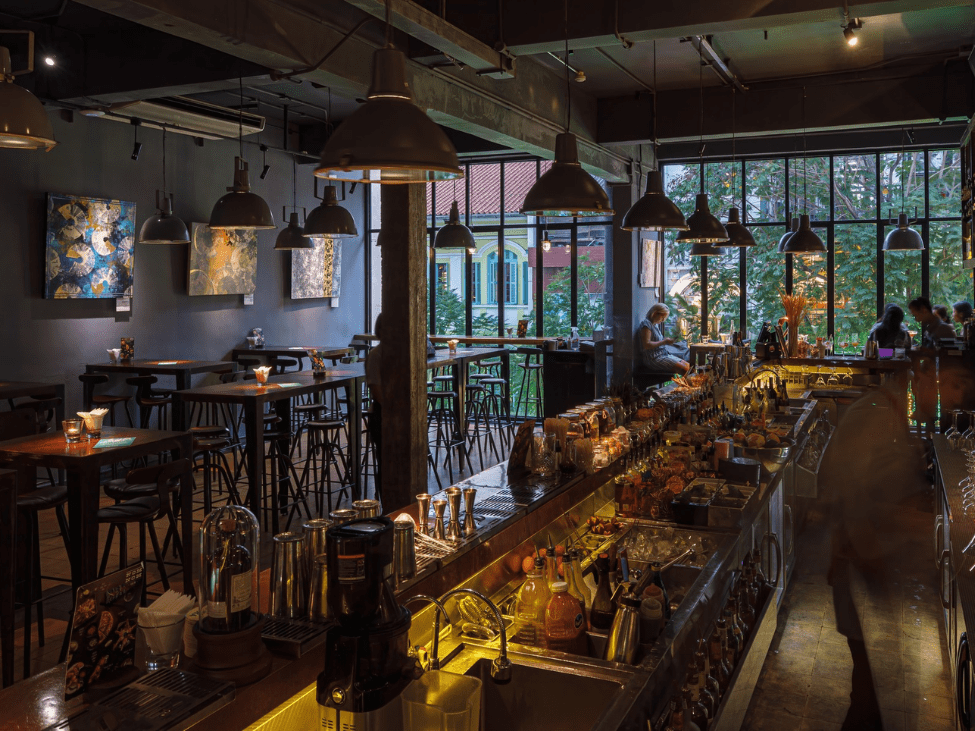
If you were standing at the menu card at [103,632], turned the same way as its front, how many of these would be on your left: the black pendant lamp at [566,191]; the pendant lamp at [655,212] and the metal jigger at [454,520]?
3

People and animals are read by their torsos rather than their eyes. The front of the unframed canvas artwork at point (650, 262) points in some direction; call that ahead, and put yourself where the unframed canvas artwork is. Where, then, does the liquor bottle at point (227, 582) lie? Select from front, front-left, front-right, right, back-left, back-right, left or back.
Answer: front-right

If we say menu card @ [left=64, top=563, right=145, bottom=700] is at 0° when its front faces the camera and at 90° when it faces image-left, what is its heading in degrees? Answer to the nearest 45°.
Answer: approximately 315°

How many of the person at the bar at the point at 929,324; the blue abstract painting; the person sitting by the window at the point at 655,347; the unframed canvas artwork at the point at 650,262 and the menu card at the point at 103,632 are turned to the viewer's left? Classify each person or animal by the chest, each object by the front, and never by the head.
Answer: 1

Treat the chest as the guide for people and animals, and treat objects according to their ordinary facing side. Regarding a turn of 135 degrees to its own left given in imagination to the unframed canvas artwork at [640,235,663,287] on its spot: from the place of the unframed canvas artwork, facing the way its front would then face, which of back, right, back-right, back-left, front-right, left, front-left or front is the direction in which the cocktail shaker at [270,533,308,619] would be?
back

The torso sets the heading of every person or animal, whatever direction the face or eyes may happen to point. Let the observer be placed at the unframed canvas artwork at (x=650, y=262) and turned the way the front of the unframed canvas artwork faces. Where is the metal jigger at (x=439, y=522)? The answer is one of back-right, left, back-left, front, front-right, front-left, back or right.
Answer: front-right

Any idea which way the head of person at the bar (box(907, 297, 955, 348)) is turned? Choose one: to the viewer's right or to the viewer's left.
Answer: to the viewer's left

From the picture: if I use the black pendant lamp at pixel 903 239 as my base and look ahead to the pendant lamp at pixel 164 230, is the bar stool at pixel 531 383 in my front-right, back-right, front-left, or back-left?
front-right

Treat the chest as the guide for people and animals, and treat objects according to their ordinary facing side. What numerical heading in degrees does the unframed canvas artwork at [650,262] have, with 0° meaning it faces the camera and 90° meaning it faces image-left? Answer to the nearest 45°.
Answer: approximately 315°
